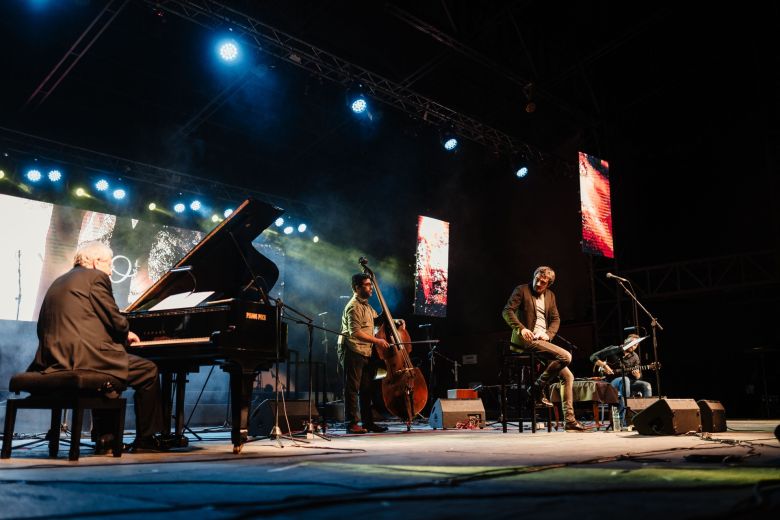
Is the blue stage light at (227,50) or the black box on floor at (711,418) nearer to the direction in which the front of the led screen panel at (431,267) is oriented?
the black box on floor

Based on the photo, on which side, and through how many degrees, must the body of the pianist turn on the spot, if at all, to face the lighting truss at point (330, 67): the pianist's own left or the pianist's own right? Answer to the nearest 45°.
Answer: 0° — they already face it
